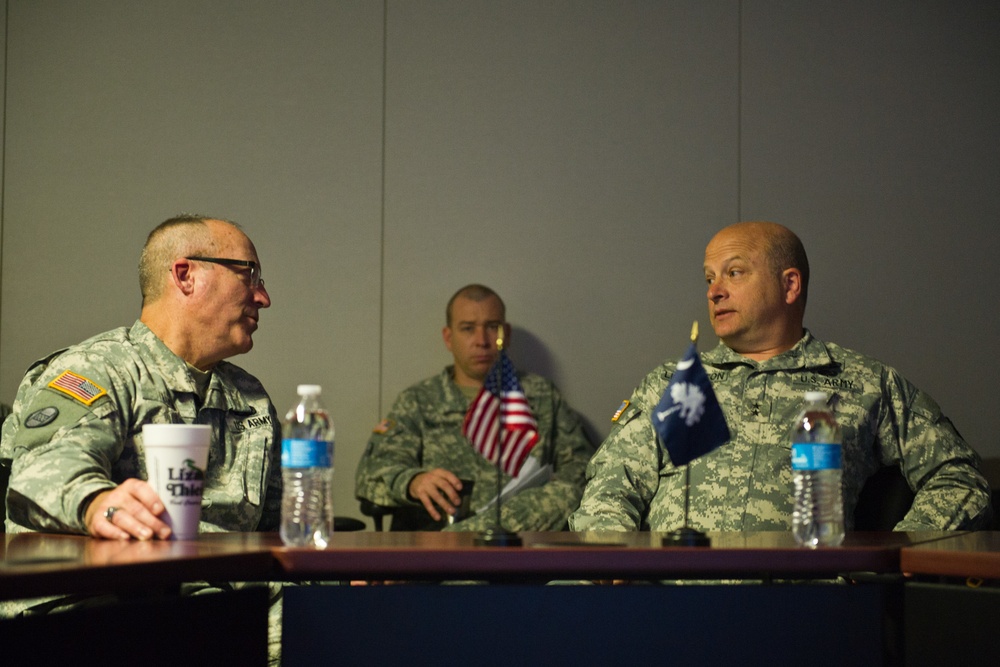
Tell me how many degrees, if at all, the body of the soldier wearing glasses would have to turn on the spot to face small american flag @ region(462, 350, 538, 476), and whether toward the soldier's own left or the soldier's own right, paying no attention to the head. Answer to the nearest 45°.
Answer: approximately 45° to the soldier's own left

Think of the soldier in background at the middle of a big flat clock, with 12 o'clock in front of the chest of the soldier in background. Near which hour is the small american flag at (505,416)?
The small american flag is roughly at 12 o'clock from the soldier in background.

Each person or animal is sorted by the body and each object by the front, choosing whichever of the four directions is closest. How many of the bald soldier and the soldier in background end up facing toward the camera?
2

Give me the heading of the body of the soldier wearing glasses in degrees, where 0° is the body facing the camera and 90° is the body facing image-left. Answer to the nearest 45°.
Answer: approximately 315°

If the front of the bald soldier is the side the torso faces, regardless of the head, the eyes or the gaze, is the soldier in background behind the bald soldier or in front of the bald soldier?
behind

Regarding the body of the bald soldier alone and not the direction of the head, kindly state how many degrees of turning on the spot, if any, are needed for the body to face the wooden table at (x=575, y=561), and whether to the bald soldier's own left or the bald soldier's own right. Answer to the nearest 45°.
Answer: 0° — they already face it

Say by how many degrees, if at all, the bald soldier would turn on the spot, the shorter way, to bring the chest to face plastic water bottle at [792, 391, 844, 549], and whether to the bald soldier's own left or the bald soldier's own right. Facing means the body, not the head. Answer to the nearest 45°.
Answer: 0° — they already face it

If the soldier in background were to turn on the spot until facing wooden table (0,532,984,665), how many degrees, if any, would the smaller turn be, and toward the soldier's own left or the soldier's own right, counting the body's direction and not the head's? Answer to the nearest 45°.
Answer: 0° — they already face it

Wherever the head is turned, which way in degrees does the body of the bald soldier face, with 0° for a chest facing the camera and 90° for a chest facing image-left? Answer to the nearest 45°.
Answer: approximately 0°

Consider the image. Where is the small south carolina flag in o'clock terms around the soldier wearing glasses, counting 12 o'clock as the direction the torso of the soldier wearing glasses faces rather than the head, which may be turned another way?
The small south carolina flag is roughly at 12 o'clock from the soldier wearing glasses.
